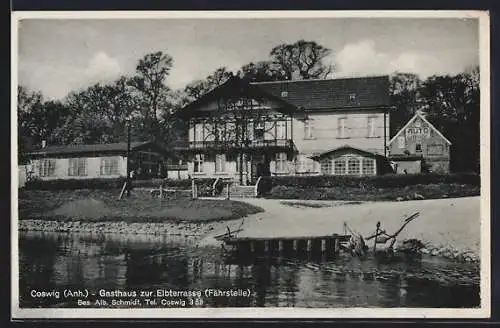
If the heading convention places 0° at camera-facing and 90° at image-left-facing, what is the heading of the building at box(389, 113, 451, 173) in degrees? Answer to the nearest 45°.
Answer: approximately 0°

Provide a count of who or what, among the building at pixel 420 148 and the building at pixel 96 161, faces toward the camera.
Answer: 2

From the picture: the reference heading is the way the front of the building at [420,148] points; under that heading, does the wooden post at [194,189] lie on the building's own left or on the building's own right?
on the building's own right

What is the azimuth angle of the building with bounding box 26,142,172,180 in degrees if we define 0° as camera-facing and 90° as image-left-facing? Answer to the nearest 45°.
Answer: approximately 0°
